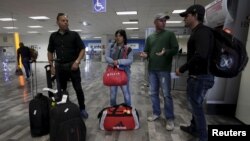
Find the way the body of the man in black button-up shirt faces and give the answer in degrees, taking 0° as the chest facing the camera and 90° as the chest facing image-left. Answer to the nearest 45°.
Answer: approximately 0°

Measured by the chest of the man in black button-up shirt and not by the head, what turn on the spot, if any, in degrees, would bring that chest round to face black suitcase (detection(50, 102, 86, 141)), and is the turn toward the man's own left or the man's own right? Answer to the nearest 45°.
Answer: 0° — they already face it

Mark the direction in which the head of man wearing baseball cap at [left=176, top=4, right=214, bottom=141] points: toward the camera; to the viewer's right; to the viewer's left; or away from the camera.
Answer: to the viewer's left

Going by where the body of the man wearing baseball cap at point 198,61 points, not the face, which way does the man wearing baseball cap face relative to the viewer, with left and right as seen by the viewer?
facing to the left of the viewer

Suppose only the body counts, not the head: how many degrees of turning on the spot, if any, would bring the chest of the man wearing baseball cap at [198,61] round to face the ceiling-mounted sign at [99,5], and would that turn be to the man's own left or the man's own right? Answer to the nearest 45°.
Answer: approximately 45° to the man's own right

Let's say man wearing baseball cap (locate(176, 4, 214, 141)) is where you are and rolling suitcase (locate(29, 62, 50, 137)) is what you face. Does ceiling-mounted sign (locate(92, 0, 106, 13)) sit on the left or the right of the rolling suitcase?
right

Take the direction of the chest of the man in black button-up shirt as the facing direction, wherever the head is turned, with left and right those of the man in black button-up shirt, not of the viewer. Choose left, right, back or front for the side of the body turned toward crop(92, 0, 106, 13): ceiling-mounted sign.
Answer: back

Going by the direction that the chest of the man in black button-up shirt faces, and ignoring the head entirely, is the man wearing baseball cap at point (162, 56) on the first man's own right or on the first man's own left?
on the first man's own left
